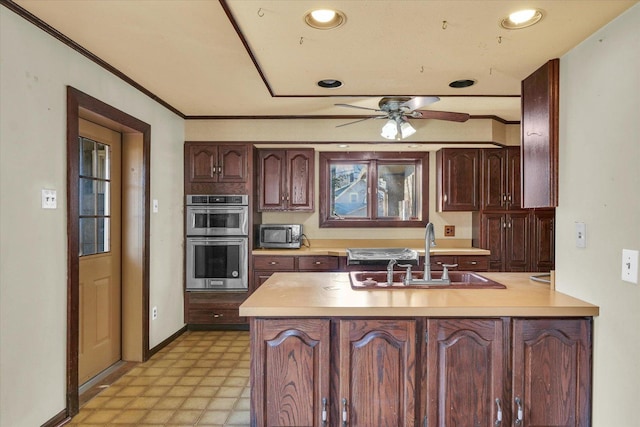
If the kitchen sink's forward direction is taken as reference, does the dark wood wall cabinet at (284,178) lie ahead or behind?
behind

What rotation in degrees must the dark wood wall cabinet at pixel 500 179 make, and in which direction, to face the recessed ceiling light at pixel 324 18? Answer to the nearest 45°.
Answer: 0° — it already faces it

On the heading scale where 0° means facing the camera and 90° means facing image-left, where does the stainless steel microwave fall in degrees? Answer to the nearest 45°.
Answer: approximately 0°

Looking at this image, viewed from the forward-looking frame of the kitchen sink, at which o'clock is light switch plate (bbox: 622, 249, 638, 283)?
The light switch plate is roughly at 10 o'clock from the kitchen sink.
